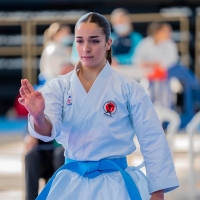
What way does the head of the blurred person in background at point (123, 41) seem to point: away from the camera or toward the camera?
toward the camera

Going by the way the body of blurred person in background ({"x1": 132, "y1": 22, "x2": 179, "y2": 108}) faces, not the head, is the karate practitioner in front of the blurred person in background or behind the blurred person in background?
in front

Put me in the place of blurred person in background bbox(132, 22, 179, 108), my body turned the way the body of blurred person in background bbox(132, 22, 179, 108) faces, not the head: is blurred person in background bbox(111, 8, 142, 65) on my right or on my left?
on my right

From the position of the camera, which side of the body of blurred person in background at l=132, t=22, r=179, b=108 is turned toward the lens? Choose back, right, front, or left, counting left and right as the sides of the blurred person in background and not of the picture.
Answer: front

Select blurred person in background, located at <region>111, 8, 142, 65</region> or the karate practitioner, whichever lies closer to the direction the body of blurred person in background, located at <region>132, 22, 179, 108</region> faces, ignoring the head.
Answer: the karate practitioner
